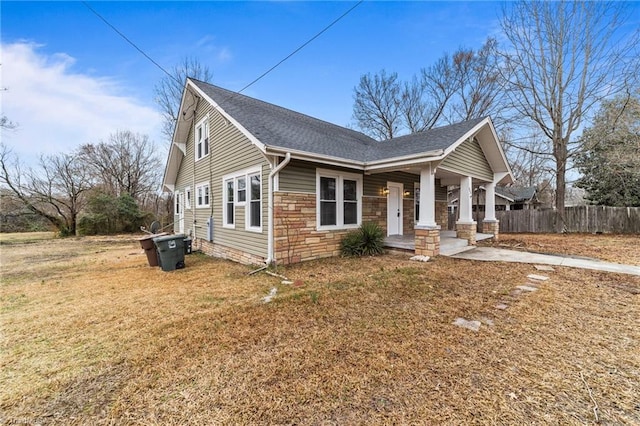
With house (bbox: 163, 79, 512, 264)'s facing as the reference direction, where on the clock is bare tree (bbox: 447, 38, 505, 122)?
The bare tree is roughly at 9 o'clock from the house.

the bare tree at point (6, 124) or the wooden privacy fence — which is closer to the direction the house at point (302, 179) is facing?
the wooden privacy fence

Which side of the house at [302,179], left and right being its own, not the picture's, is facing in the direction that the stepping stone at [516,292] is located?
front

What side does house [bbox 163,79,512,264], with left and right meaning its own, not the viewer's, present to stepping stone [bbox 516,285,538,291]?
front

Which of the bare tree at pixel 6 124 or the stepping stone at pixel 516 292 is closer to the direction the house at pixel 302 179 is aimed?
the stepping stone

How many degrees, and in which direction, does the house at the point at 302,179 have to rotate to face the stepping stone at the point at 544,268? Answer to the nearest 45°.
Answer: approximately 45° to its left

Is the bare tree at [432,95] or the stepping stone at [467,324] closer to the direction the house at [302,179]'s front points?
the stepping stone

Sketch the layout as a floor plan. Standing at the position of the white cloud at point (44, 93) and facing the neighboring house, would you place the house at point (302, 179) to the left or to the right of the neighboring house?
right

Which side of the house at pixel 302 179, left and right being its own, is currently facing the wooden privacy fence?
left

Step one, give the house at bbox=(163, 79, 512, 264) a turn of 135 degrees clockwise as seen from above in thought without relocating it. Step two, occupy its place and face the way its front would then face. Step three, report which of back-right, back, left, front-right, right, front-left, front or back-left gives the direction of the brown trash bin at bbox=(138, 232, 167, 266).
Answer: front

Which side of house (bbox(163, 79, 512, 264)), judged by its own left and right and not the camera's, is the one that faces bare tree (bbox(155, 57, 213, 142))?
back

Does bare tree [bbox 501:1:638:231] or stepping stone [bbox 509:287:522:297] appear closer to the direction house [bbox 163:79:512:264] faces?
the stepping stone

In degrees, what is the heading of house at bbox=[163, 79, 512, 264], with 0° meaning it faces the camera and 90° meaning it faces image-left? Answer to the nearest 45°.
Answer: approximately 315°
